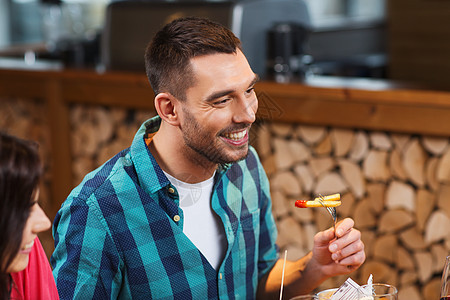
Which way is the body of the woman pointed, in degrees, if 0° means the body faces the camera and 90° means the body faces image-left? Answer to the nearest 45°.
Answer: approximately 270°

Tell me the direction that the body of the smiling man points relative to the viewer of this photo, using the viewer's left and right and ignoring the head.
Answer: facing the viewer and to the right of the viewer

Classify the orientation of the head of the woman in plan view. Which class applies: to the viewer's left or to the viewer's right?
to the viewer's right

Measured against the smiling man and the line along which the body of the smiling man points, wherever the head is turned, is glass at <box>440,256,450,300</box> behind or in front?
in front

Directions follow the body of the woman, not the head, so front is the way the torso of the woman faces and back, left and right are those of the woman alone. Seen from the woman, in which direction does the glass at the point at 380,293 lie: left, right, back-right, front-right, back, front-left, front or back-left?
front

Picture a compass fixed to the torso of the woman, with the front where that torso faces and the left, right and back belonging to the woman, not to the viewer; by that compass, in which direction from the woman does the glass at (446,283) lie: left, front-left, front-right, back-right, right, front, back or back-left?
front
